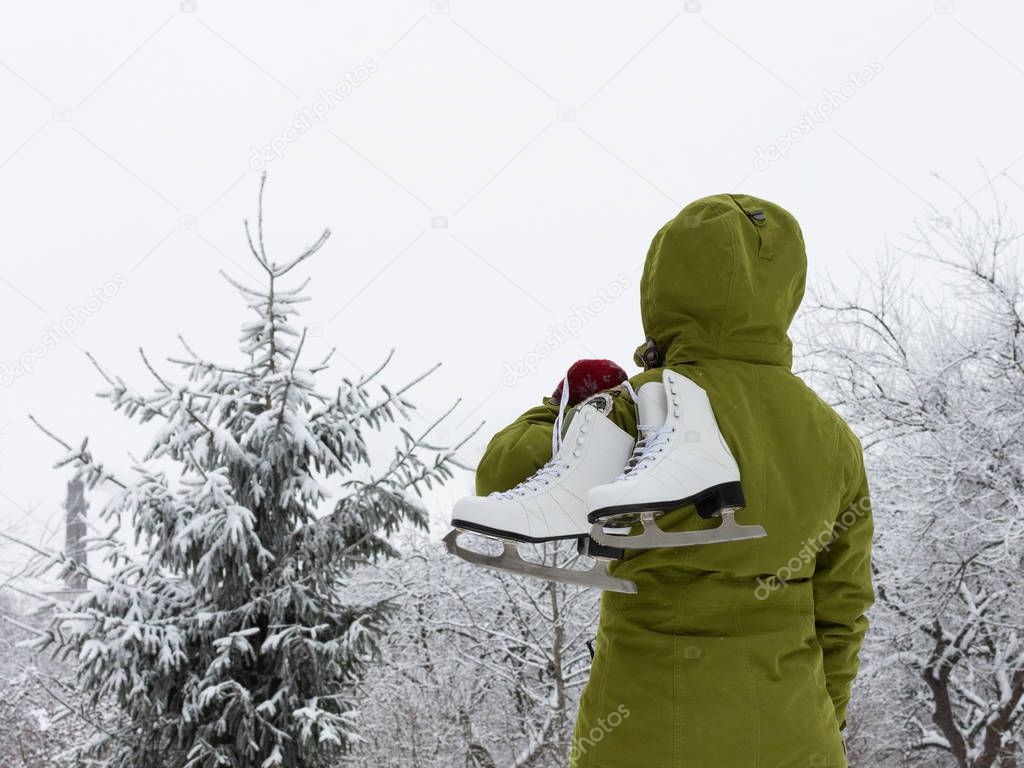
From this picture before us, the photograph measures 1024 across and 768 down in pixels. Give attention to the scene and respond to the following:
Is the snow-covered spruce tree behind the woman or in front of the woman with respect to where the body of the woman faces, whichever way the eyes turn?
in front

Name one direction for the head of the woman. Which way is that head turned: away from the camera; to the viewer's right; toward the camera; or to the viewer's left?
away from the camera

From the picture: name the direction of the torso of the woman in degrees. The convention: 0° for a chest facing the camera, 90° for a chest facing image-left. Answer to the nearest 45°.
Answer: approximately 135°

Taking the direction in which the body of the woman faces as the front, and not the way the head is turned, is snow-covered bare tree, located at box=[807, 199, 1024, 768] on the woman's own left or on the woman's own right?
on the woman's own right
